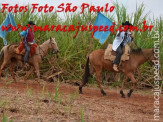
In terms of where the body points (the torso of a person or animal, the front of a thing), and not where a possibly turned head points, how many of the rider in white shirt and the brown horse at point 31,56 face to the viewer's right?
2

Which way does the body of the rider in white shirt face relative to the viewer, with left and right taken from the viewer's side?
facing to the right of the viewer

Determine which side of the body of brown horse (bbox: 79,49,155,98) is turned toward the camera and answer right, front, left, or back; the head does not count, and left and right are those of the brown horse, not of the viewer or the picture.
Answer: right

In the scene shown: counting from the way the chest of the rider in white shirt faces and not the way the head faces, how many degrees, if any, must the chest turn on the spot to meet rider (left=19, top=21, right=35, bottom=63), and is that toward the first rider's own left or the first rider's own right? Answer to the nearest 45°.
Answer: approximately 180°

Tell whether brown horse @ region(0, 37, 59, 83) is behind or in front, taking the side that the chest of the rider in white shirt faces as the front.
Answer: behind

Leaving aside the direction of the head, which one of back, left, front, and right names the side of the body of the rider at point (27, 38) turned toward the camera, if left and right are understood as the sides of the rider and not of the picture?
right

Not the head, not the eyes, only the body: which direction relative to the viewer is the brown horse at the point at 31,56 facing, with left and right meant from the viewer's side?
facing to the right of the viewer

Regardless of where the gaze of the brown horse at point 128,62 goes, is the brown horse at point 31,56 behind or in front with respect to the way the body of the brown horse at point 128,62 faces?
behind

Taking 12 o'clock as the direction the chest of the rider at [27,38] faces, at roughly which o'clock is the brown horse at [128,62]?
The brown horse is roughly at 1 o'clock from the rider.

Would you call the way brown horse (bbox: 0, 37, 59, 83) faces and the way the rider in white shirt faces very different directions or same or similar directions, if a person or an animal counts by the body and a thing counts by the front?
same or similar directions

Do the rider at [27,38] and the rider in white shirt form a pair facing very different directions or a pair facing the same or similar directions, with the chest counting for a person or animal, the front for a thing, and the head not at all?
same or similar directions

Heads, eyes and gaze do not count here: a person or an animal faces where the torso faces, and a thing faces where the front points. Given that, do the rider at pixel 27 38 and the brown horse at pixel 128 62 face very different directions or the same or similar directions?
same or similar directions
